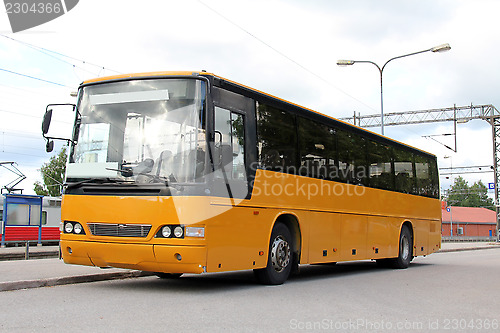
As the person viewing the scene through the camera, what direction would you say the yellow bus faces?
facing the viewer and to the left of the viewer
